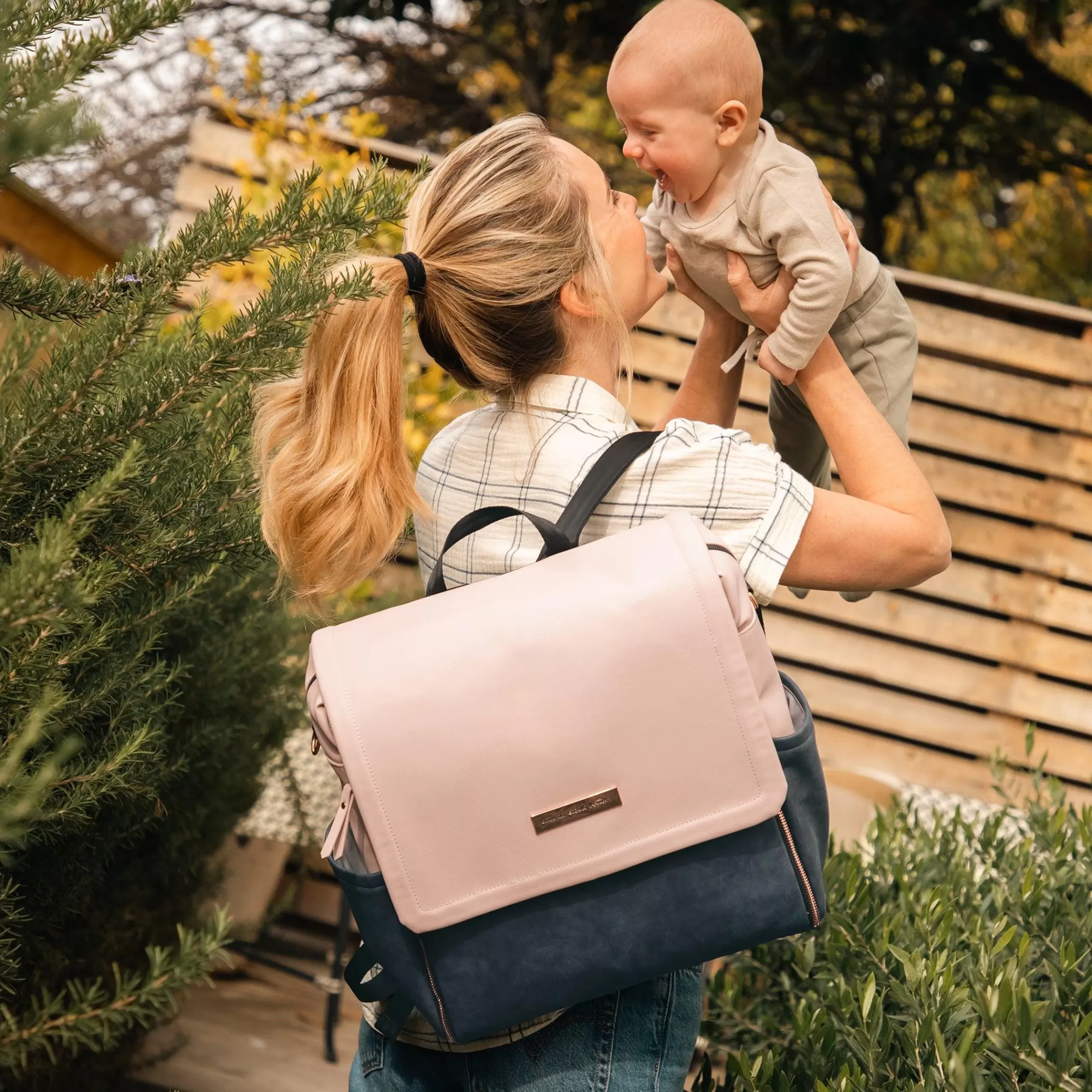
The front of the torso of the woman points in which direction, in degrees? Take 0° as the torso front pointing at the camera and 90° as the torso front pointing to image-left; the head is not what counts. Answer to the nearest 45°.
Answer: approximately 225°

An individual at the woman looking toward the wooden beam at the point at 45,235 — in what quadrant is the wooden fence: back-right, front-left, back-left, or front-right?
front-right

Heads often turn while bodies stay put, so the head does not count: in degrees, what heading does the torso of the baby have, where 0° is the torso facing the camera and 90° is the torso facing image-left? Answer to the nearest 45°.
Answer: approximately 45°

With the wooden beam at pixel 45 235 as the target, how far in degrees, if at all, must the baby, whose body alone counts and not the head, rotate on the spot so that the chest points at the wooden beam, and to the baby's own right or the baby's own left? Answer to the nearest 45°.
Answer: approximately 90° to the baby's own right

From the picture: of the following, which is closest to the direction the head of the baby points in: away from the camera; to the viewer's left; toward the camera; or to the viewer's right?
to the viewer's left

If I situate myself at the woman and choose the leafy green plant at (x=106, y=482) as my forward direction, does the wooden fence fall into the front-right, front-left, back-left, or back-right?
back-right

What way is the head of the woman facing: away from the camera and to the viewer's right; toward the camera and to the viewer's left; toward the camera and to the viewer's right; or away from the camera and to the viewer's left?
away from the camera and to the viewer's right
